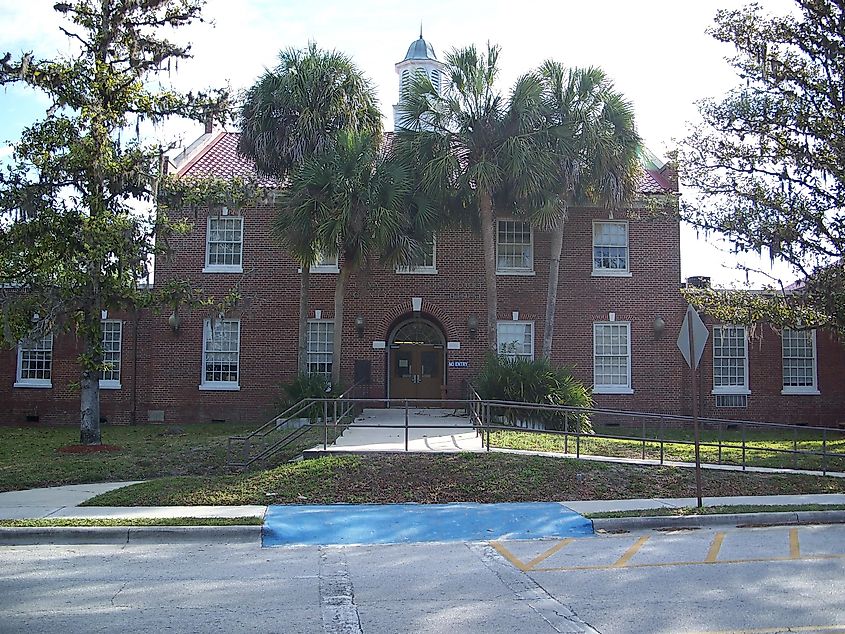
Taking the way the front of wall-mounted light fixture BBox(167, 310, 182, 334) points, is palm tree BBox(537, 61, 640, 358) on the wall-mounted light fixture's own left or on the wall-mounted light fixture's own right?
on the wall-mounted light fixture's own left

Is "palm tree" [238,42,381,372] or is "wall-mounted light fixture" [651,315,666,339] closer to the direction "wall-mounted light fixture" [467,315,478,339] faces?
the palm tree

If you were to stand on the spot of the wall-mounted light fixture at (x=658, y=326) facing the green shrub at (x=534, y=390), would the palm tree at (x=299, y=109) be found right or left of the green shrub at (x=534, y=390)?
right

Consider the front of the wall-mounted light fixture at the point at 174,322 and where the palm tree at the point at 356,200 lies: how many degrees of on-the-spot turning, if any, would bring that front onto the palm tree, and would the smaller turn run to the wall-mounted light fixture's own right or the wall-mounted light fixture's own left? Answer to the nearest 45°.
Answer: approximately 45° to the wall-mounted light fixture's own left

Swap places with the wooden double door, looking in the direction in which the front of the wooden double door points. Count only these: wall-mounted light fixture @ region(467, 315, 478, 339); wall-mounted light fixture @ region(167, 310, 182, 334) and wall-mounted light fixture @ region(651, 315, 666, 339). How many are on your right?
1

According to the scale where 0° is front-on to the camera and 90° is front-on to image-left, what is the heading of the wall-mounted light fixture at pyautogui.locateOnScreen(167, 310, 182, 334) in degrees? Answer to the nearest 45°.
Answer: approximately 0°

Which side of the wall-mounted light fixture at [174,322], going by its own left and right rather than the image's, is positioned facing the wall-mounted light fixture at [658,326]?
left
